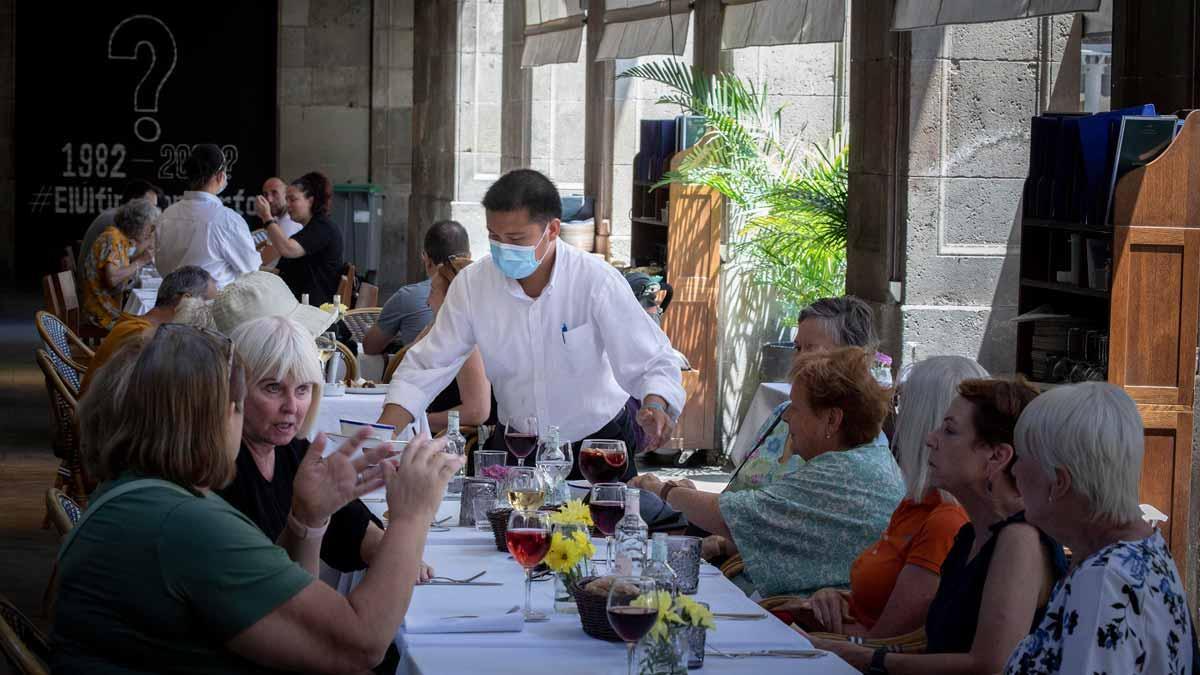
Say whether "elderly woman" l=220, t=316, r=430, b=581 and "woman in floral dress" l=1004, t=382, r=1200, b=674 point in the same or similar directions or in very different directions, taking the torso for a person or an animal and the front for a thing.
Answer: very different directions

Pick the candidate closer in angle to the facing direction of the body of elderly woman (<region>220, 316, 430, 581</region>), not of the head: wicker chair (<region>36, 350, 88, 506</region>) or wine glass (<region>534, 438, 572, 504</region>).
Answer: the wine glass

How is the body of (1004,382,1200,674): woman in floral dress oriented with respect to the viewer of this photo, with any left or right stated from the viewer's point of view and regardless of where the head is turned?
facing away from the viewer and to the left of the viewer

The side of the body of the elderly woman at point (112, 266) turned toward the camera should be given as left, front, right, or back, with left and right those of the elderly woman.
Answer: right

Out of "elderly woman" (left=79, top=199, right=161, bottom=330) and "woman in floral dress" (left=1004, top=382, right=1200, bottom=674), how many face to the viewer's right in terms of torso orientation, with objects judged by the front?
1

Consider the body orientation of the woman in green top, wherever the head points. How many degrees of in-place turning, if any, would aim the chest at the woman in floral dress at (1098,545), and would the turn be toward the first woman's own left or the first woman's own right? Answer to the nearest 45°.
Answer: approximately 45° to the first woman's own right

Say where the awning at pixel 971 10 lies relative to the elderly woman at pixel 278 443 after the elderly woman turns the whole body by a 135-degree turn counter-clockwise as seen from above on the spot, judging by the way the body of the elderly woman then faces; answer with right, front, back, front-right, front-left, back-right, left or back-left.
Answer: front-right

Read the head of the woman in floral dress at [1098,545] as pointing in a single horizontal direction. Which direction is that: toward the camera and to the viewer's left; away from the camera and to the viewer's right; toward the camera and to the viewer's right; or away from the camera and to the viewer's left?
away from the camera and to the viewer's left

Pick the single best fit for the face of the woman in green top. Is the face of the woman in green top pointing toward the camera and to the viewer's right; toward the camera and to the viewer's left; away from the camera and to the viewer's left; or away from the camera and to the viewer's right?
away from the camera and to the viewer's right

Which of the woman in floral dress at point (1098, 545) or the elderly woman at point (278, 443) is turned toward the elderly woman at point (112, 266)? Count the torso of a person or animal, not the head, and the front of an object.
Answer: the woman in floral dress

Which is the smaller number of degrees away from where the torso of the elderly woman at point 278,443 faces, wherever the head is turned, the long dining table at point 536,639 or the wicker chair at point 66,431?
the long dining table

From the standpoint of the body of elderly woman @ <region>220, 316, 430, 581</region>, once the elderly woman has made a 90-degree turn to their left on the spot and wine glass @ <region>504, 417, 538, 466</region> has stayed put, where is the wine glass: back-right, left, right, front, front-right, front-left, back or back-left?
front

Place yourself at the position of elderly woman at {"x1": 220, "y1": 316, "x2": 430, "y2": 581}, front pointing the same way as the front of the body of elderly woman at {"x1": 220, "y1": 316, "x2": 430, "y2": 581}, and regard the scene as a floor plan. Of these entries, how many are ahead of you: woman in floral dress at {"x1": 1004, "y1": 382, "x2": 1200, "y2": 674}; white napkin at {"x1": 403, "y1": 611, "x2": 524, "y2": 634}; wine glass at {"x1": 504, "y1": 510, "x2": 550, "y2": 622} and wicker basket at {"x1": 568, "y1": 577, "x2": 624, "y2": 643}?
4
